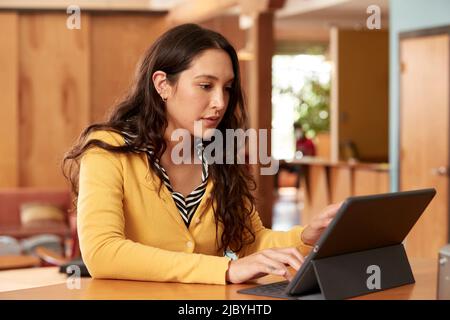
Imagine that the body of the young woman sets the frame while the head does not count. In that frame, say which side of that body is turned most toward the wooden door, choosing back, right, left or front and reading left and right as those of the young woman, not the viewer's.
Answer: left

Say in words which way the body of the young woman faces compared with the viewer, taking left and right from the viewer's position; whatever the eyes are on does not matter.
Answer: facing the viewer and to the right of the viewer

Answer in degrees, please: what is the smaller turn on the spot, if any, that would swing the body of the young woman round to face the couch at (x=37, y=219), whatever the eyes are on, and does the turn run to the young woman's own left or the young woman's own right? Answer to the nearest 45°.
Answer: approximately 135° to the young woman's own left

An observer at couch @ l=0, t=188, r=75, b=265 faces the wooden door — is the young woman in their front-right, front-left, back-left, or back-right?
front-right

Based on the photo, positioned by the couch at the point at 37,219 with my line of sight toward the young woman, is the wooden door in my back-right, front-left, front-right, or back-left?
front-left

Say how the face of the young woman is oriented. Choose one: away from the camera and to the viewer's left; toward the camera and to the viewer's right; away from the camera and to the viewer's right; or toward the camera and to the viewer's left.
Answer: toward the camera and to the viewer's right
